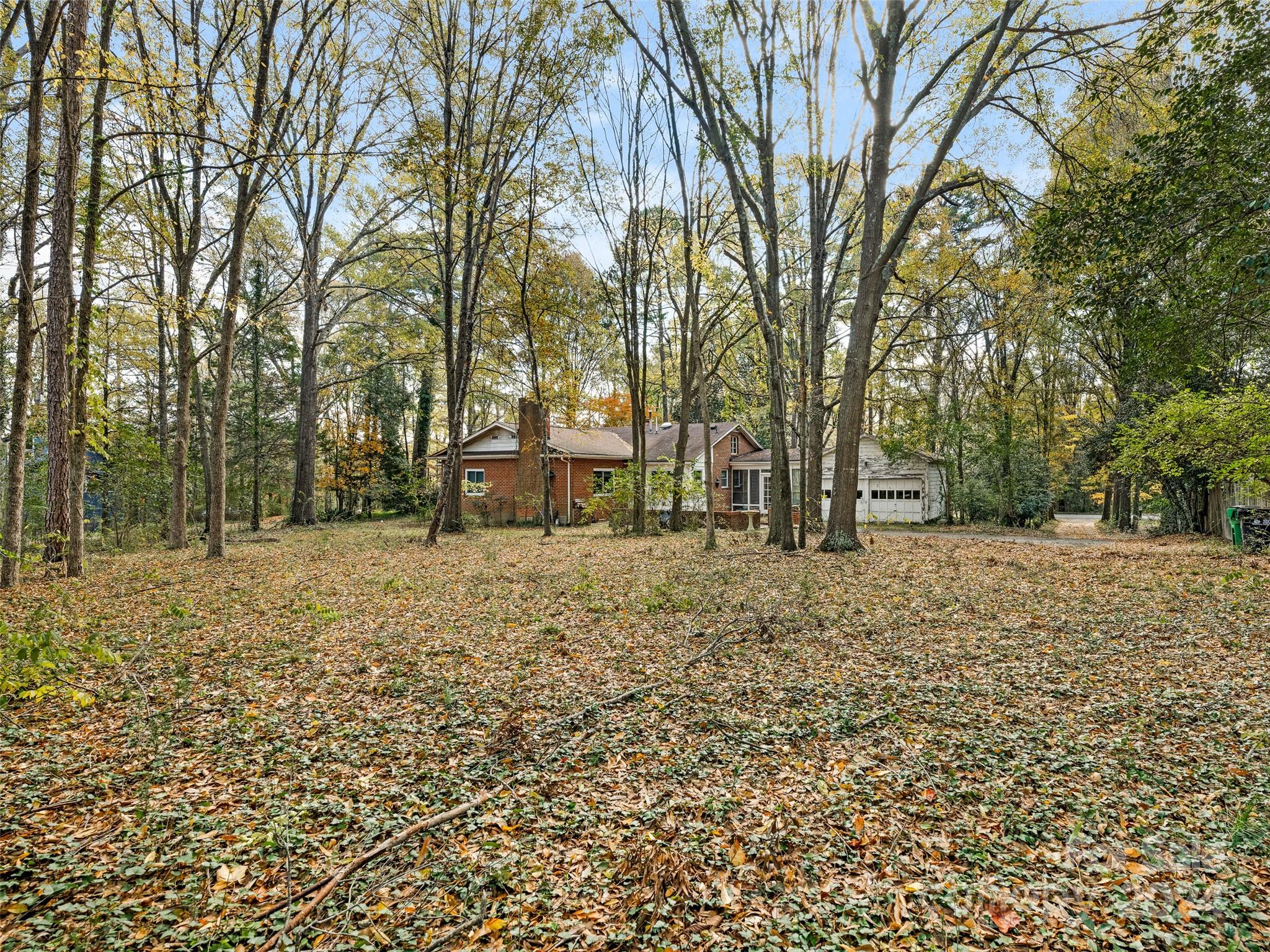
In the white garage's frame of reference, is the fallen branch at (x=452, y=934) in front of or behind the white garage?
in front

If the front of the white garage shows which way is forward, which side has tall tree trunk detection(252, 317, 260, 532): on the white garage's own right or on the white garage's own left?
on the white garage's own right

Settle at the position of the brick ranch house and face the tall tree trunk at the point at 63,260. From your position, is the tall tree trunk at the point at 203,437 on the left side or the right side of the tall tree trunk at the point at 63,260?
right

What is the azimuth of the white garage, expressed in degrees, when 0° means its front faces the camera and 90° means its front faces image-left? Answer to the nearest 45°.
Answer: approximately 0°

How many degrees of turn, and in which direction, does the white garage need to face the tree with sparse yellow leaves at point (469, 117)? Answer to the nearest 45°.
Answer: approximately 45° to its right

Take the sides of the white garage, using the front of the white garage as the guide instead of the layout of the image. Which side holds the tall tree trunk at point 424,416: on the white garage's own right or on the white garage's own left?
on the white garage's own right

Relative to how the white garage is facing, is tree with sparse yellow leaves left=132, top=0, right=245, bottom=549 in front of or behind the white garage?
in front

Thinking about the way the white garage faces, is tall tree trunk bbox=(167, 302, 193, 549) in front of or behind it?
in front

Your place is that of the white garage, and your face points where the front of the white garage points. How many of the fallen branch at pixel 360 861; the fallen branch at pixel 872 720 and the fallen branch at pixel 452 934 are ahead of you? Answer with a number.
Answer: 3

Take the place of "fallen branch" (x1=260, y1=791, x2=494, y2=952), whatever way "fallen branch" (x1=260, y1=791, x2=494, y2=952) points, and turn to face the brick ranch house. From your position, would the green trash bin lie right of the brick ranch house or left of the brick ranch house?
right

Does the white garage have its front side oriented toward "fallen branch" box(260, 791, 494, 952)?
yes

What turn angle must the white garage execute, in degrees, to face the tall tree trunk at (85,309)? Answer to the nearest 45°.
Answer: approximately 45° to its right
